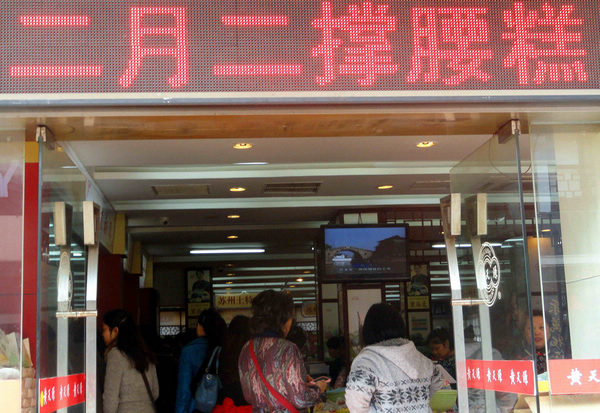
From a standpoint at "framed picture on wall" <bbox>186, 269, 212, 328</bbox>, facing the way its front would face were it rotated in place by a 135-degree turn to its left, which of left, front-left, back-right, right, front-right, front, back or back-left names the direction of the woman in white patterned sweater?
back-right

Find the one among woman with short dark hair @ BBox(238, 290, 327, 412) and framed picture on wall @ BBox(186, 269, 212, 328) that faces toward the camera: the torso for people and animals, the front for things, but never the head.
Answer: the framed picture on wall

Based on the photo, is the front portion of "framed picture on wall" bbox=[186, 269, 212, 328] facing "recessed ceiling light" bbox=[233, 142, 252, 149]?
yes

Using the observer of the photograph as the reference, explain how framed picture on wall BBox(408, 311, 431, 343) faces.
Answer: facing the viewer

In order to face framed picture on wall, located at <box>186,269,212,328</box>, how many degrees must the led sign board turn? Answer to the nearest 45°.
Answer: approximately 180°

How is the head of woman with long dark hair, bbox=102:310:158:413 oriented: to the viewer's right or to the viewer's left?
to the viewer's left

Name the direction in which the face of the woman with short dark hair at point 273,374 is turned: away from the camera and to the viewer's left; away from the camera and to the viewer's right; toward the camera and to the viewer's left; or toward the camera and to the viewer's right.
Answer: away from the camera and to the viewer's right

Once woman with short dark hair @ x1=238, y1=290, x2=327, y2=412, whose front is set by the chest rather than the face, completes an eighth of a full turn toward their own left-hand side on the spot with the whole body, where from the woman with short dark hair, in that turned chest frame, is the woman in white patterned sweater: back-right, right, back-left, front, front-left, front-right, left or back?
back-right

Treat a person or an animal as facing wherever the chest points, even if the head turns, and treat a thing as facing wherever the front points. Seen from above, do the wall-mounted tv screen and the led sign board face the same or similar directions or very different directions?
same or similar directions

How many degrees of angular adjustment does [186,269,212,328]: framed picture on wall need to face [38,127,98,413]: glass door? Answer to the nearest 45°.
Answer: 0° — it already faces it

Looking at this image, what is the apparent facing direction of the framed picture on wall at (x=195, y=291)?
toward the camera

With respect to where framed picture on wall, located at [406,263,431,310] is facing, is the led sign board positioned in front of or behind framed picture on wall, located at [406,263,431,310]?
in front

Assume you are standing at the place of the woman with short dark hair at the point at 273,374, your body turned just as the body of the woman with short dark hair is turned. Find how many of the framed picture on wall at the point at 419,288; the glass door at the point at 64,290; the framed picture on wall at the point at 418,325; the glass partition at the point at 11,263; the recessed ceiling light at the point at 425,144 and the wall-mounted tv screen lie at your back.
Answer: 2

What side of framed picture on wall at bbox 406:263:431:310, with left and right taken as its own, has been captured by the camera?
front

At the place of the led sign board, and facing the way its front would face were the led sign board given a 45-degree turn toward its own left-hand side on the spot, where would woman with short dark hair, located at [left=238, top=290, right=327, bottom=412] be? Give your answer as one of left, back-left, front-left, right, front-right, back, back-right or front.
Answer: back-left
